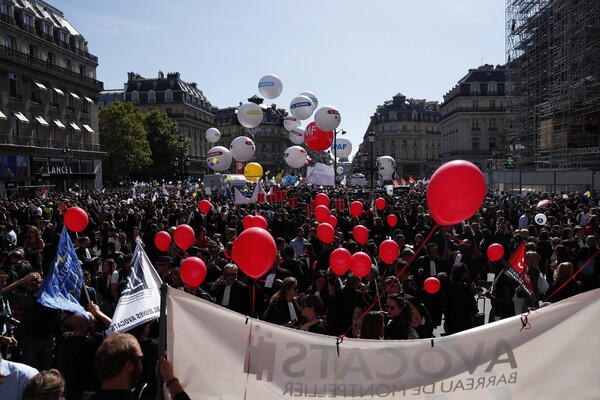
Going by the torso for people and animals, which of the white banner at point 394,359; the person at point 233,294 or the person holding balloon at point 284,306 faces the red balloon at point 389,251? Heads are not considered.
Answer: the white banner

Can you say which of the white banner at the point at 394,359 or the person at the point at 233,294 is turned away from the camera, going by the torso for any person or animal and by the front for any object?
the white banner

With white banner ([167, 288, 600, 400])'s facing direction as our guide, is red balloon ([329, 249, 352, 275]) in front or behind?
in front

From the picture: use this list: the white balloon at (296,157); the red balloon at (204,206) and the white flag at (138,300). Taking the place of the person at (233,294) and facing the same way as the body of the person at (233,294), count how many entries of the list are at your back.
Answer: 2

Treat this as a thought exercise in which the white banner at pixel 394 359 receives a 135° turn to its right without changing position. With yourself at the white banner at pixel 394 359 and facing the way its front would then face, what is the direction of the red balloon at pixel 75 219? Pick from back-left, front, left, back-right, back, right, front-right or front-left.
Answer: back

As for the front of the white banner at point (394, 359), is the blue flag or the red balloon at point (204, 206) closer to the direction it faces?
the red balloon

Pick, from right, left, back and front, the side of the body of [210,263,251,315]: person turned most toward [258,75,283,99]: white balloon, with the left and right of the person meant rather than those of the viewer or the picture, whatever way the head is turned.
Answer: back

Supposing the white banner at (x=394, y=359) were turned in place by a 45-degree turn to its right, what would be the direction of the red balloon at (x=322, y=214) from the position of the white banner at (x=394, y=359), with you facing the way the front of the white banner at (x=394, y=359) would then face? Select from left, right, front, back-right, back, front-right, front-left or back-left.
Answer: front-left

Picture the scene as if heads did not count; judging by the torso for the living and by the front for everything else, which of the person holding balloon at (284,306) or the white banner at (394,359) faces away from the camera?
the white banner

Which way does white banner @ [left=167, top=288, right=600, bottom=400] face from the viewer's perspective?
away from the camera

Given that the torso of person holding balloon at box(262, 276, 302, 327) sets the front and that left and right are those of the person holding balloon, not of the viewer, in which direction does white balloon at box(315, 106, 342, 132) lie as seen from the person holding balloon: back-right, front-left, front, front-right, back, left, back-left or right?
back-left

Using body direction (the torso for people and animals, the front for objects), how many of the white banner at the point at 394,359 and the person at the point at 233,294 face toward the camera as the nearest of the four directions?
1

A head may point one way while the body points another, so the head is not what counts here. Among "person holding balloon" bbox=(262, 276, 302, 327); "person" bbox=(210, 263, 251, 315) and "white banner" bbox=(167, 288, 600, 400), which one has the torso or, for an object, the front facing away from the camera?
the white banner
